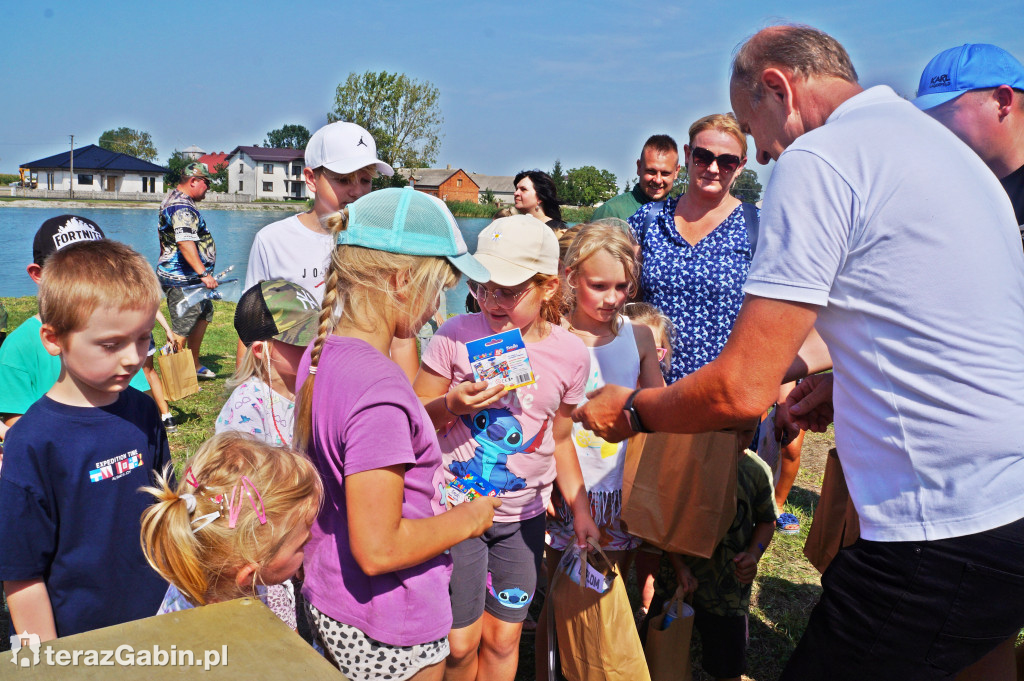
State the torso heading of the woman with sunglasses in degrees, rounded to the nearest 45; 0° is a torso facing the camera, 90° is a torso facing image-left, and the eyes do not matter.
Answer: approximately 0°

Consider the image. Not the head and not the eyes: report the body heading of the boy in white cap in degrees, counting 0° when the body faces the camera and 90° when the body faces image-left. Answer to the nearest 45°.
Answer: approximately 315°

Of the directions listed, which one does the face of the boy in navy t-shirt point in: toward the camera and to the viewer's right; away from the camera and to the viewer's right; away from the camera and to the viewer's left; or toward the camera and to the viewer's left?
toward the camera and to the viewer's right

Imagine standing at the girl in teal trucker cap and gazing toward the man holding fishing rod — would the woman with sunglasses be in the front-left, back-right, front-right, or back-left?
front-right

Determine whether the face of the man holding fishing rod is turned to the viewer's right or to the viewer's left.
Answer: to the viewer's right

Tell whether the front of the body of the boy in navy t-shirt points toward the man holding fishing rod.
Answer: no

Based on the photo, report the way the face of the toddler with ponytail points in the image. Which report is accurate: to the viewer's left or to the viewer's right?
to the viewer's right

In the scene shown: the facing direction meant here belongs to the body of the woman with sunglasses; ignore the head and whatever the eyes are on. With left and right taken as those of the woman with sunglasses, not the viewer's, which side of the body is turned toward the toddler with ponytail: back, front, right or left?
front

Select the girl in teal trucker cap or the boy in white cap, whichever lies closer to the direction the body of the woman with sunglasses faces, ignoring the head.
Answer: the girl in teal trucker cap

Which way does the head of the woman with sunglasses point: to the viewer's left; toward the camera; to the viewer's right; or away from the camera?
toward the camera

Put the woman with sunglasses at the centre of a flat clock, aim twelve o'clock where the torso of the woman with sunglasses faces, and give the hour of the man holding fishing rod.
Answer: The man holding fishing rod is roughly at 4 o'clock from the woman with sunglasses.
